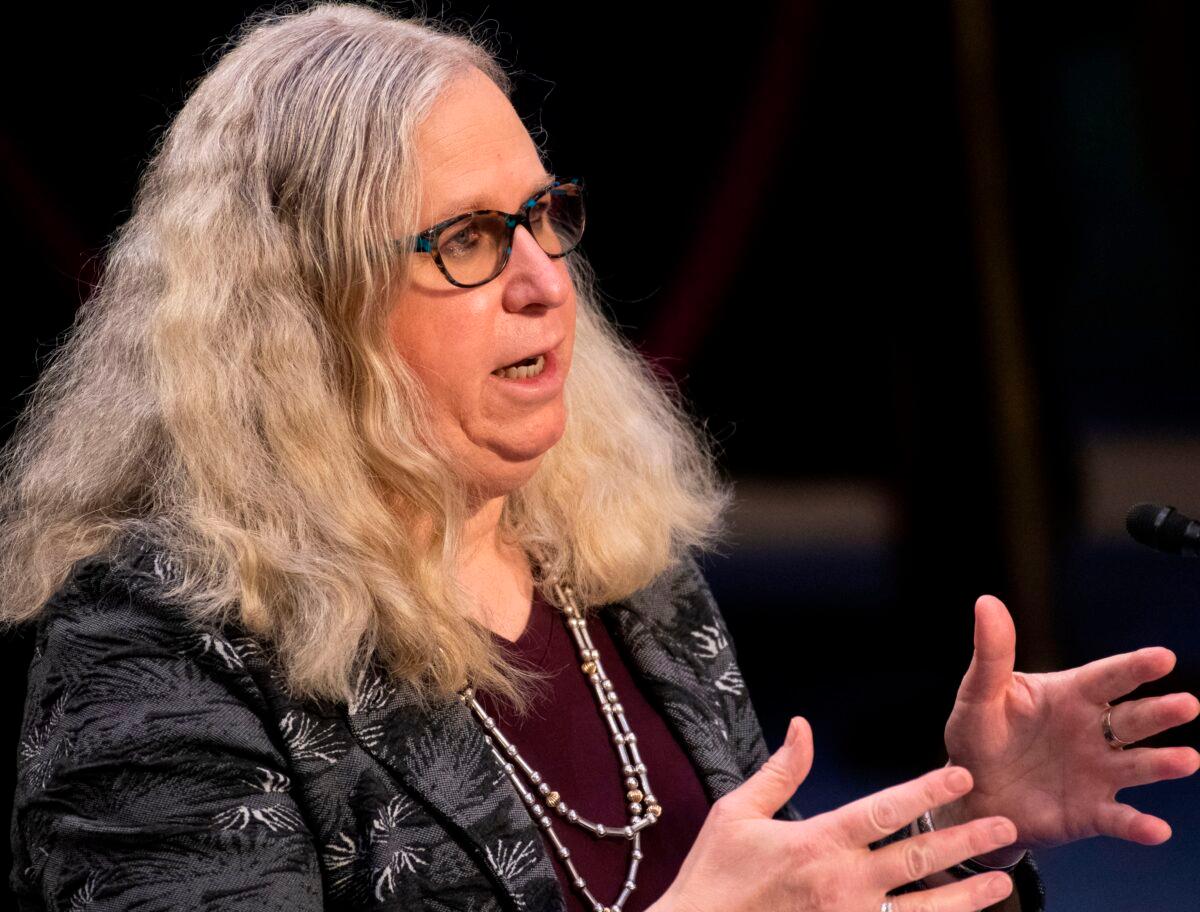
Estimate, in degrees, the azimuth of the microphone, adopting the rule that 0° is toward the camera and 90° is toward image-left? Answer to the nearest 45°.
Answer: approximately 90°

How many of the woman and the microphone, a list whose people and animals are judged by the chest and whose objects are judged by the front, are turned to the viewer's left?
1

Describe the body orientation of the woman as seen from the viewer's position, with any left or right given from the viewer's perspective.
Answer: facing the viewer and to the right of the viewer
